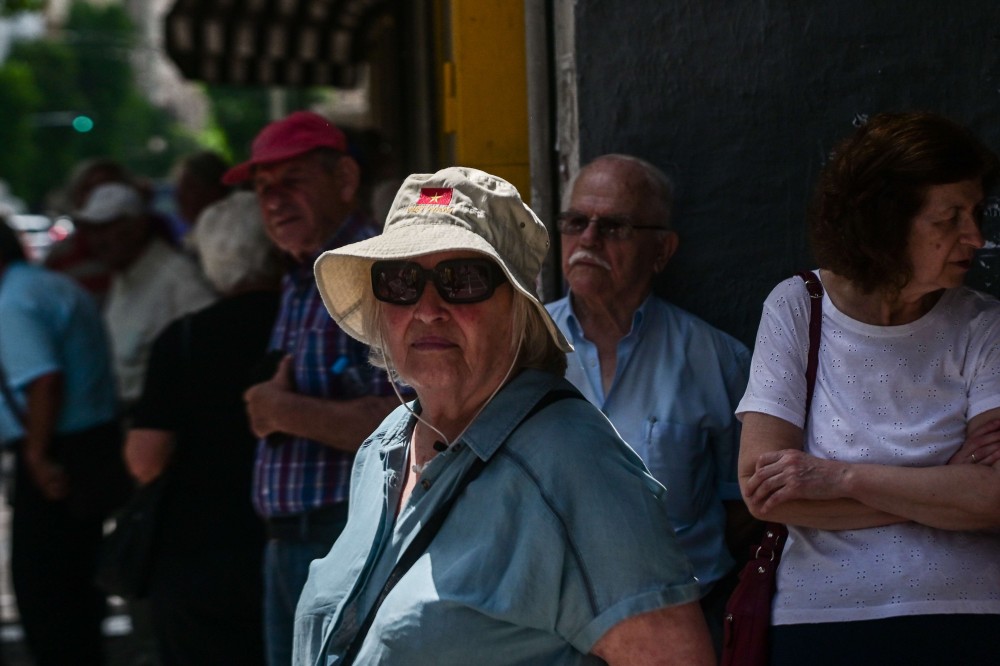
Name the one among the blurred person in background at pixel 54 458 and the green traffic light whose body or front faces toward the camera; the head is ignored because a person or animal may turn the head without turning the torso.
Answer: the green traffic light

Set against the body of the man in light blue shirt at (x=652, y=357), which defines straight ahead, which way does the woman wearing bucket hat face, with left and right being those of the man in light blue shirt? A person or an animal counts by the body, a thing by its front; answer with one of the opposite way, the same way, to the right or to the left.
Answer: the same way

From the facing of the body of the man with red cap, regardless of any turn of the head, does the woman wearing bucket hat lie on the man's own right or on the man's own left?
on the man's own left

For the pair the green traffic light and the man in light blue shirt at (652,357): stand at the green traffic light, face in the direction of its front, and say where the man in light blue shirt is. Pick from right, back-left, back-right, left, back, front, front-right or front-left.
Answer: front

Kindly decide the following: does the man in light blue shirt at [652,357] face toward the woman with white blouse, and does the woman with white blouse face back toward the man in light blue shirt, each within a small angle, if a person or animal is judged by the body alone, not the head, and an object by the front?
no

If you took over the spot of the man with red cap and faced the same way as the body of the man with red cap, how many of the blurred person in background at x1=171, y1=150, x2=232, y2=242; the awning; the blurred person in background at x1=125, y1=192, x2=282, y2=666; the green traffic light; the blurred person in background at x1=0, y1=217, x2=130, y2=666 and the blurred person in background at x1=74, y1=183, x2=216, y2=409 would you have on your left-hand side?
0

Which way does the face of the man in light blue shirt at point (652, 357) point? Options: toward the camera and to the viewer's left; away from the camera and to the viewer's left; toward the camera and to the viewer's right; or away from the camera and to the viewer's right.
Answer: toward the camera and to the viewer's left

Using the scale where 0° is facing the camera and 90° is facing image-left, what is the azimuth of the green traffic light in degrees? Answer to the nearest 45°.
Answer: approximately 0°

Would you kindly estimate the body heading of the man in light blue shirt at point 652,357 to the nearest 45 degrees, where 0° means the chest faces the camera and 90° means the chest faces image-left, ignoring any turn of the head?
approximately 45°

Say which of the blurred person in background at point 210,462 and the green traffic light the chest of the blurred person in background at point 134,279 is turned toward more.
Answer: the blurred person in background

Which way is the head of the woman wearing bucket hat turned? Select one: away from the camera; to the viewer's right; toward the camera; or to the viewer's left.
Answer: toward the camera

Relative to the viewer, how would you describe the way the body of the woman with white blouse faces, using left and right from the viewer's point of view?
facing the viewer

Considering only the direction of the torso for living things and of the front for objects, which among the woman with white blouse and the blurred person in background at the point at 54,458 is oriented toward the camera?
the woman with white blouse
